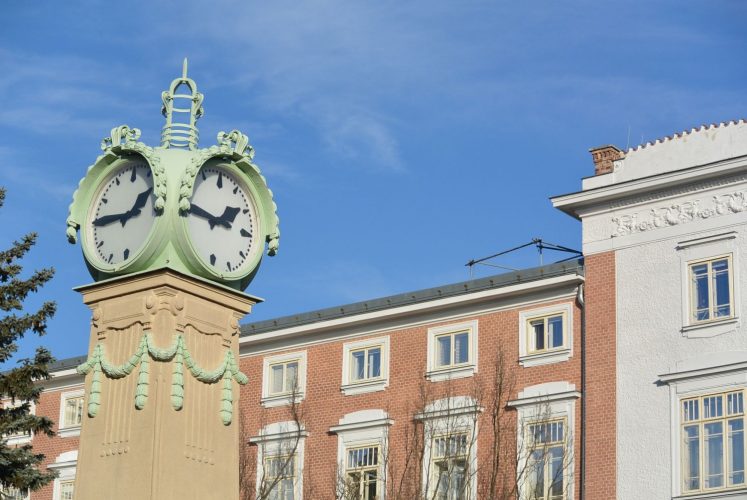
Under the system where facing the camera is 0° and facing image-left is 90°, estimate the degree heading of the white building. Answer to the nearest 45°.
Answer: approximately 45°

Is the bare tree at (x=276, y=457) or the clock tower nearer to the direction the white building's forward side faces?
the clock tower

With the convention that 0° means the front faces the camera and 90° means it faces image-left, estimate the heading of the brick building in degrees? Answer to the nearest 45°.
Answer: approximately 45°

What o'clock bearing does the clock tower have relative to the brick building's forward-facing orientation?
The clock tower is roughly at 11 o'clock from the brick building.

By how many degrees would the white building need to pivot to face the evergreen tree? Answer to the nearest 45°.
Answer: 0° — it already faces it

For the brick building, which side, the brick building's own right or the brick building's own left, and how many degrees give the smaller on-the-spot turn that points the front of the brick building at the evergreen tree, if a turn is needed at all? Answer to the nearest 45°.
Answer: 0° — it already faces it
